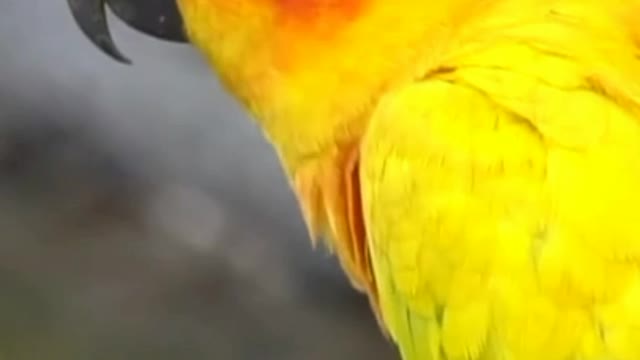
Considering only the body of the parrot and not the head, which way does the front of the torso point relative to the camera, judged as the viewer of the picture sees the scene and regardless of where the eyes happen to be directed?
to the viewer's left
